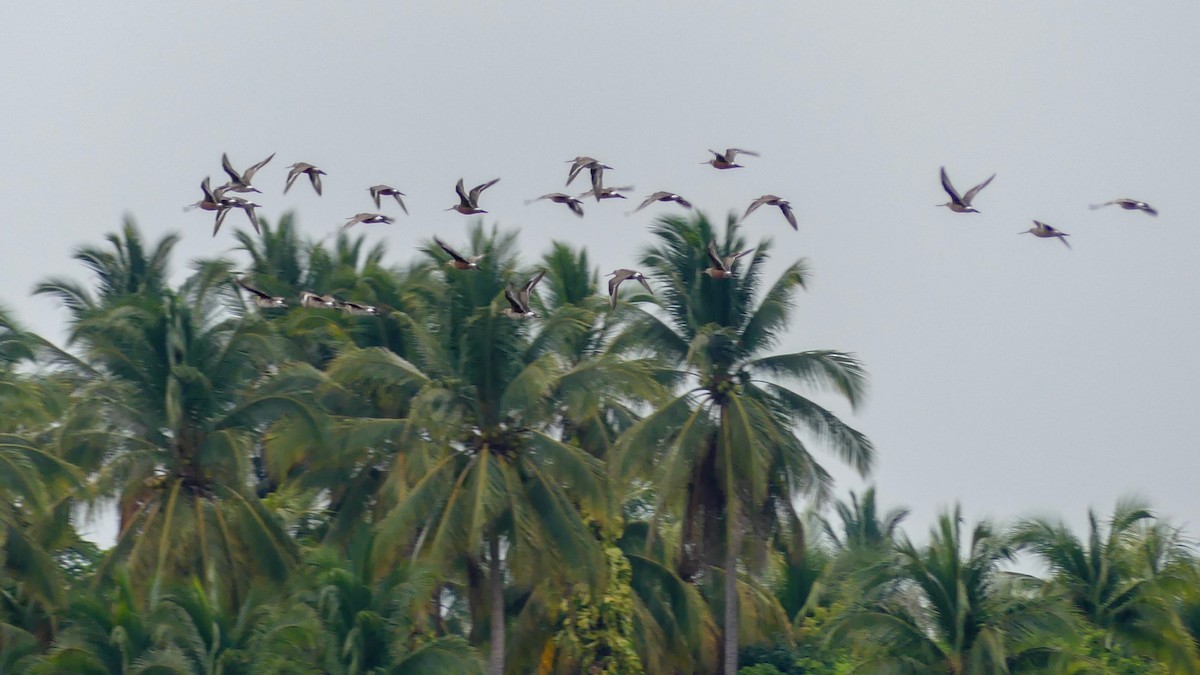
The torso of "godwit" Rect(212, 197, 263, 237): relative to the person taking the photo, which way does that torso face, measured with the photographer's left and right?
facing to the left of the viewer

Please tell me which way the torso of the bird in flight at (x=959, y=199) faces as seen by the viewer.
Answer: to the viewer's left

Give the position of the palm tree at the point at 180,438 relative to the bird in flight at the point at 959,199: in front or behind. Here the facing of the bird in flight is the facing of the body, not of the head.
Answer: in front

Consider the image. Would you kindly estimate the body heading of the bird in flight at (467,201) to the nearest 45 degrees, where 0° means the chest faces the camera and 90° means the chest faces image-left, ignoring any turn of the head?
approximately 90°

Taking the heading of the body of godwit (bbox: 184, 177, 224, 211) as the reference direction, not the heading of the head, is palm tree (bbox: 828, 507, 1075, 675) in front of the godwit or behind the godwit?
behind

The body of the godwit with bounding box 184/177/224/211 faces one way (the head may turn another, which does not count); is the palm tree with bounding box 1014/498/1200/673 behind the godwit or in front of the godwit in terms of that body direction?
behind

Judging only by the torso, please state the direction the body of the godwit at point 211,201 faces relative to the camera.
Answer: to the viewer's left
